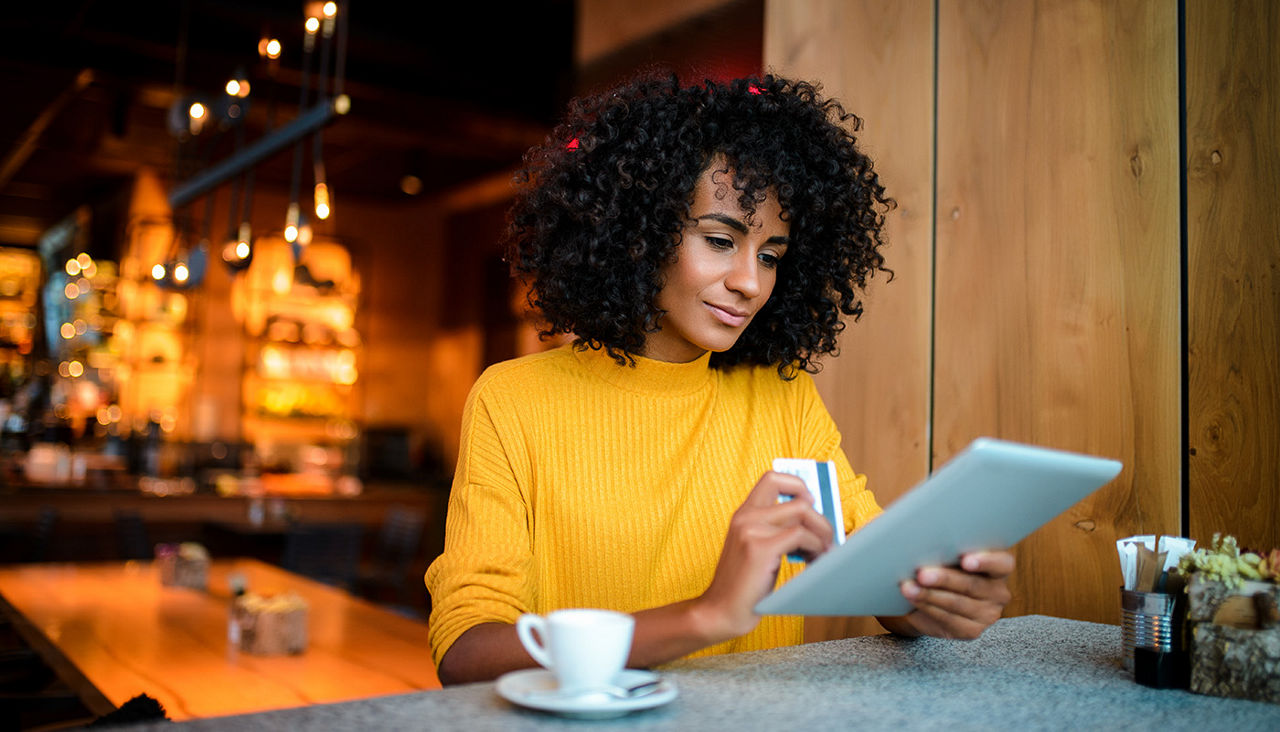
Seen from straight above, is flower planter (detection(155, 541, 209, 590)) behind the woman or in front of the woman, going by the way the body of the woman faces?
behind

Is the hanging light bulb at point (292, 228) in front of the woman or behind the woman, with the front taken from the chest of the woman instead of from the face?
behind

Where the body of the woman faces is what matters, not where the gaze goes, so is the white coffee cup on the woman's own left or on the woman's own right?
on the woman's own right

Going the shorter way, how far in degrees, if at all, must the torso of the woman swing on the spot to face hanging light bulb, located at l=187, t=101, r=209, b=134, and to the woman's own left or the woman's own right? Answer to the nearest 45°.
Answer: approximately 180°

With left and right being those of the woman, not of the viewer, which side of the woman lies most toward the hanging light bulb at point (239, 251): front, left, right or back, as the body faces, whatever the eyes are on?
back

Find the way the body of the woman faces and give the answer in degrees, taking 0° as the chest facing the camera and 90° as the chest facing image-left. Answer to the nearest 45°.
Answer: approximately 315°

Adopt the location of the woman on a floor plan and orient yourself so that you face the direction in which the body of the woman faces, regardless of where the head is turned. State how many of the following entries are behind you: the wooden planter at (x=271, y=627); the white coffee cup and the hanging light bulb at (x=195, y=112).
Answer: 2

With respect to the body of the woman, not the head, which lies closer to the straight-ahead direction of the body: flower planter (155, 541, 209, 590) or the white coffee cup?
the white coffee cup
